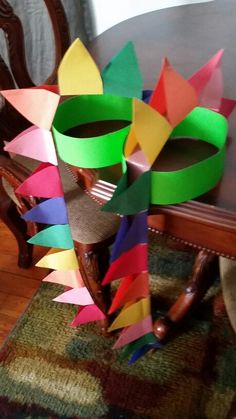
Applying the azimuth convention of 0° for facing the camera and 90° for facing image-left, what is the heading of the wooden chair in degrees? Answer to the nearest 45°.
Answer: approximately 315°
